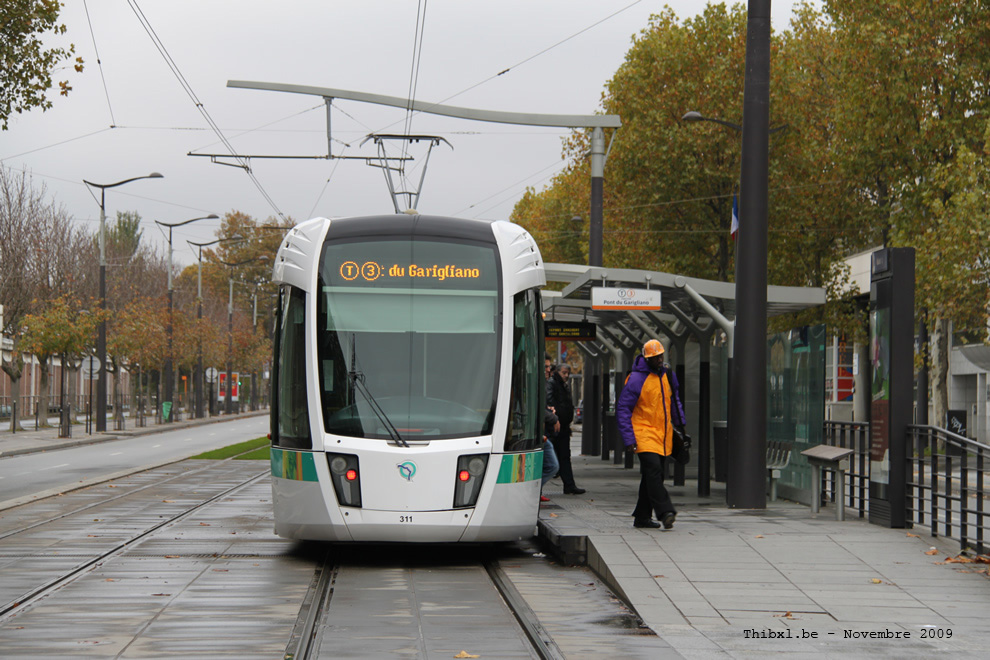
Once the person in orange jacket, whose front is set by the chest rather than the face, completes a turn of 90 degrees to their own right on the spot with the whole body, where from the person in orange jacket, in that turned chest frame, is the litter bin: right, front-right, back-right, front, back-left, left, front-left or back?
back-right

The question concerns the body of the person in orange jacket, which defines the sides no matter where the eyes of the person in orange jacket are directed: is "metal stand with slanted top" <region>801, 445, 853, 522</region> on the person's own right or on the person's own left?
on the person's own left

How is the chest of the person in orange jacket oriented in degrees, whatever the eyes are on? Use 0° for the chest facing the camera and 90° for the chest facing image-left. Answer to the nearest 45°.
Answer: approximately 315°

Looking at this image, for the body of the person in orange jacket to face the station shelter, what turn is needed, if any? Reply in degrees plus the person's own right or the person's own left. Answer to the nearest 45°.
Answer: approximately 135° to the person's own left
